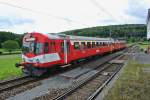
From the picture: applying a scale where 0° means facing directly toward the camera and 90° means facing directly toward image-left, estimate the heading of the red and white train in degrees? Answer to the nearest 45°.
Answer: approximately 45°
